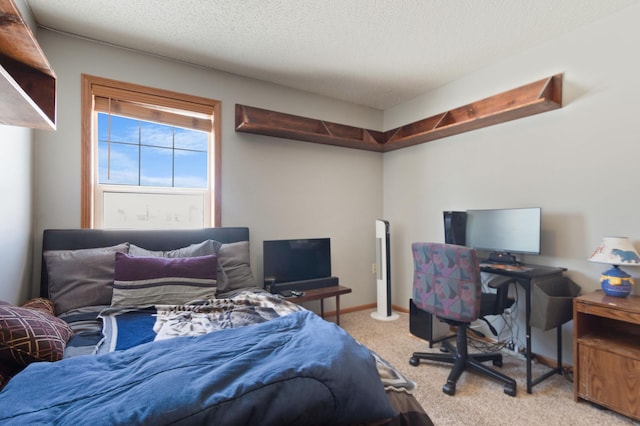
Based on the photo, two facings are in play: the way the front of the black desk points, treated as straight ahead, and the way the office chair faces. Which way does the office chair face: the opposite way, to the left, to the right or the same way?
the opposite way

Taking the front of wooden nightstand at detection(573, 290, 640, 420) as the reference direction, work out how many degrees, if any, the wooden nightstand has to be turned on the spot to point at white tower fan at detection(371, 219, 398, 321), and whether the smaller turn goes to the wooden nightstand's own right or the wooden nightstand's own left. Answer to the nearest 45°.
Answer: approximately 45° to the wooden nightstand's own right

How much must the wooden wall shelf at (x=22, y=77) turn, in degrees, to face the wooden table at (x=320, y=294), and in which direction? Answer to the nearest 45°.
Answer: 0° — it already faces it

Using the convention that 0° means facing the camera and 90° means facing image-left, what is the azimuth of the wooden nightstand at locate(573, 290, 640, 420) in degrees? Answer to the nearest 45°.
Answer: approximately 45°

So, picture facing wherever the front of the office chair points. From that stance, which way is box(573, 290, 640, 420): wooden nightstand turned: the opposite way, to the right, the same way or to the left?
the opposite way

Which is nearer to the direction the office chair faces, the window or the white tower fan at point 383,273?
the white tower fan

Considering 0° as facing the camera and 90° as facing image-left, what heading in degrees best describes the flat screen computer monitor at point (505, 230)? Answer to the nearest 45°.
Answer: approximately 45°

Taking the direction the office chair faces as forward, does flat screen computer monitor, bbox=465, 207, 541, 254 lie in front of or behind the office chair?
in front

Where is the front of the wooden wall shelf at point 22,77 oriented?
to the viewer's right

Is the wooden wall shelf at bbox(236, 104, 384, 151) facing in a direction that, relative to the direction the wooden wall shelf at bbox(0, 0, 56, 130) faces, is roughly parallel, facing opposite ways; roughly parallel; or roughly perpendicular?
roughly perpendicular

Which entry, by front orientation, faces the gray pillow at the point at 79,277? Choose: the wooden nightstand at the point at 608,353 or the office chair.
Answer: the wooden nightstand

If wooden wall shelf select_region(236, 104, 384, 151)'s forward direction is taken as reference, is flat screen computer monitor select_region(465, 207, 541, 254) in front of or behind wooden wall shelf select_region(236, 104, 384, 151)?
in front

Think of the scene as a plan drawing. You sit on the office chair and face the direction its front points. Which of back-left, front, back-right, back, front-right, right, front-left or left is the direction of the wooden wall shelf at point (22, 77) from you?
back

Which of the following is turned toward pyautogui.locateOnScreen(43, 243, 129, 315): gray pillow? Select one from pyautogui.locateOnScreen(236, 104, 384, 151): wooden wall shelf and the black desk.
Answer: the black desk

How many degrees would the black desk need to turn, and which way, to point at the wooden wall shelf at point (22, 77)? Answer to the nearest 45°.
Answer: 0° — it already faces it

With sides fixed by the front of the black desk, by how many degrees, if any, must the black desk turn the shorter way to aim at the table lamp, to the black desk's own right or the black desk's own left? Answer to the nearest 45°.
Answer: approximately 135° to the black desk's own left

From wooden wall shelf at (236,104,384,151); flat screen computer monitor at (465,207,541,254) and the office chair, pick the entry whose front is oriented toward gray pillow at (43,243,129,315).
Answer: the flat screen computer monitor
